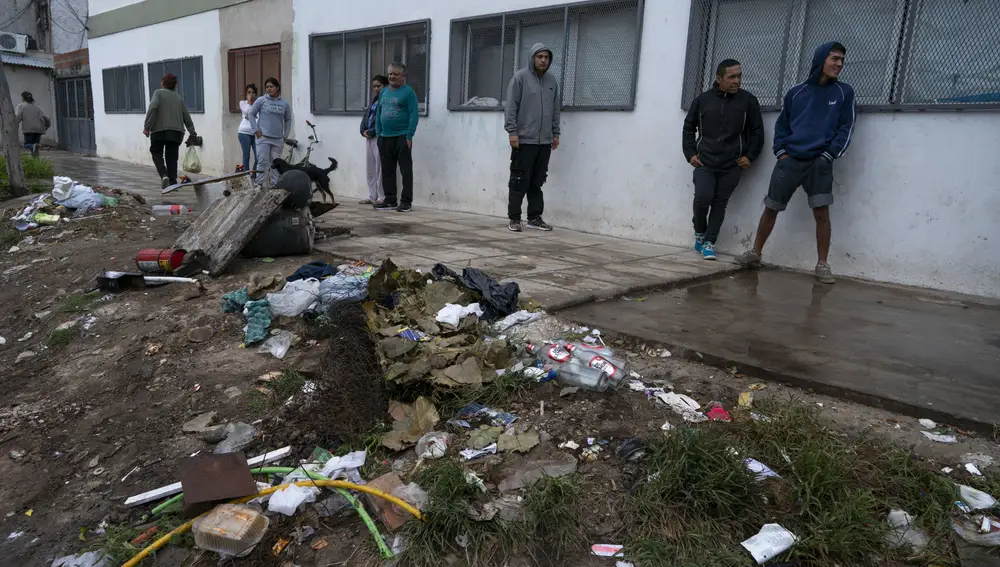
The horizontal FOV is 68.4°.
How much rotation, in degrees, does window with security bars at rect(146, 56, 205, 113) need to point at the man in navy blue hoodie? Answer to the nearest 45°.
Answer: approximately 45° to its left

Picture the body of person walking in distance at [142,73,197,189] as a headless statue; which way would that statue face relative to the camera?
away from the camera

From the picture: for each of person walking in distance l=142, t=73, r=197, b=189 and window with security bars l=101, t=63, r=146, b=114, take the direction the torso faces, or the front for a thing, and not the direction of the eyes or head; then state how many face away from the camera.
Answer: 1

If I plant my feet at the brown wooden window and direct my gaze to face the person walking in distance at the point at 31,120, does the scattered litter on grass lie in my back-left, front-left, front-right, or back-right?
back-left

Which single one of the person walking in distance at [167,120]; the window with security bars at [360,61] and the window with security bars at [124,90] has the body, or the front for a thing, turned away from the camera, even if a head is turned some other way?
the person walking in distance

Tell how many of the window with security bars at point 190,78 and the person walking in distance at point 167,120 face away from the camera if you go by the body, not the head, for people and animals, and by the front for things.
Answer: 1

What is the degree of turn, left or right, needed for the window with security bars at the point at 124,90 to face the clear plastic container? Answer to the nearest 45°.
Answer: approximately 45° to its left

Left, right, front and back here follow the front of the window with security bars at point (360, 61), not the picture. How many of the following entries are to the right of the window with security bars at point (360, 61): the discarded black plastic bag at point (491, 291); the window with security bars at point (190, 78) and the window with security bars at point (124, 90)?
2

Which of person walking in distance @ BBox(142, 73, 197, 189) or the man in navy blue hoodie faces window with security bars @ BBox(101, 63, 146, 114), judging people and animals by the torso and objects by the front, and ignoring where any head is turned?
the person walking in distance

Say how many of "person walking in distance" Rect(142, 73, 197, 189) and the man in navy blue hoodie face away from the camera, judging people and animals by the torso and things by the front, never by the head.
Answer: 1

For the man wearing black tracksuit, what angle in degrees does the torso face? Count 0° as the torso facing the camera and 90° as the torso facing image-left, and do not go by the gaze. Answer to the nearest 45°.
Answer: approximately 0°
